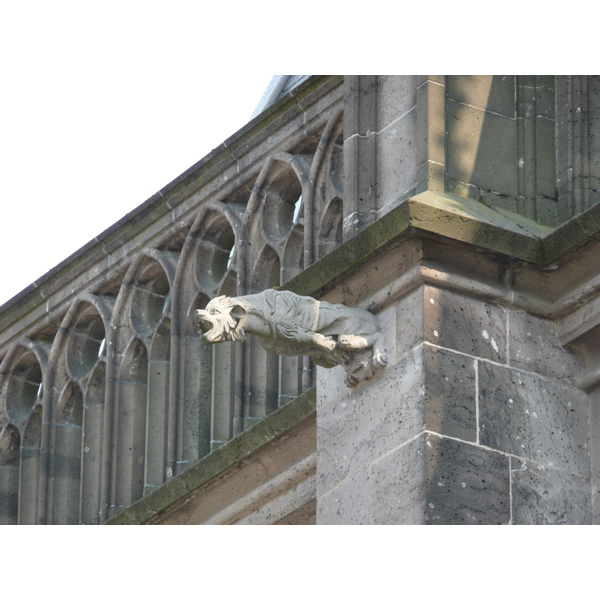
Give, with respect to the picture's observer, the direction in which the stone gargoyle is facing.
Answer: facing to the left of the viewer
